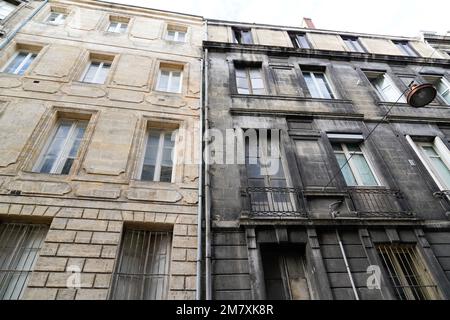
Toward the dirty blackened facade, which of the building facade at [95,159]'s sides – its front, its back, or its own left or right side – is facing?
left

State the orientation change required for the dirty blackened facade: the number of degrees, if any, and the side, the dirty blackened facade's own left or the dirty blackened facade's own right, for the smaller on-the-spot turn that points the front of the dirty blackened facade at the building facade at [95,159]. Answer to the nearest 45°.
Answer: approximately 45° to the dirty blackened facade's own right

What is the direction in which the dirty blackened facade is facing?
toward the camera

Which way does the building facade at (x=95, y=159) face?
toward the camera

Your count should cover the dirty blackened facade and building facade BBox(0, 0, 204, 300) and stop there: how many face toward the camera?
2
